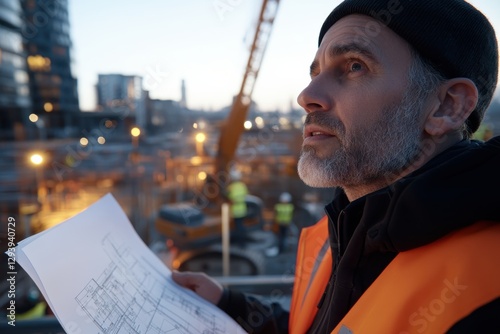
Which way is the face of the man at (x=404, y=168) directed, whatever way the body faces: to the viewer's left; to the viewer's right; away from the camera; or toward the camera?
to the viewer's left

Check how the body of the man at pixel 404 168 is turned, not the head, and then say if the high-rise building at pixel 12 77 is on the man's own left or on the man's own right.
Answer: on the man's own right

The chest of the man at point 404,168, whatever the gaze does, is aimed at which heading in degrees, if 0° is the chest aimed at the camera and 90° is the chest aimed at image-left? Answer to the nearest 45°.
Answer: approximately 45°

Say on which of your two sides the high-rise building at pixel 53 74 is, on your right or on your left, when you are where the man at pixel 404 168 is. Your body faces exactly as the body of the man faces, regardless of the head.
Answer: on your right

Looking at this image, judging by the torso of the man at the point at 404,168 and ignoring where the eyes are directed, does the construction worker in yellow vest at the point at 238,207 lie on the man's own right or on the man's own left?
on the man's own right

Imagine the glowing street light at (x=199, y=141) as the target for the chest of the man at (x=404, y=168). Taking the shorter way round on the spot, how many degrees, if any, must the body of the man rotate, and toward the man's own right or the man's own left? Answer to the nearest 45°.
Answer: approximately 90° to the man's own right

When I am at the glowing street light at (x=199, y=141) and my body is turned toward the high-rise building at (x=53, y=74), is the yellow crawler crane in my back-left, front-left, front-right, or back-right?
back-left
